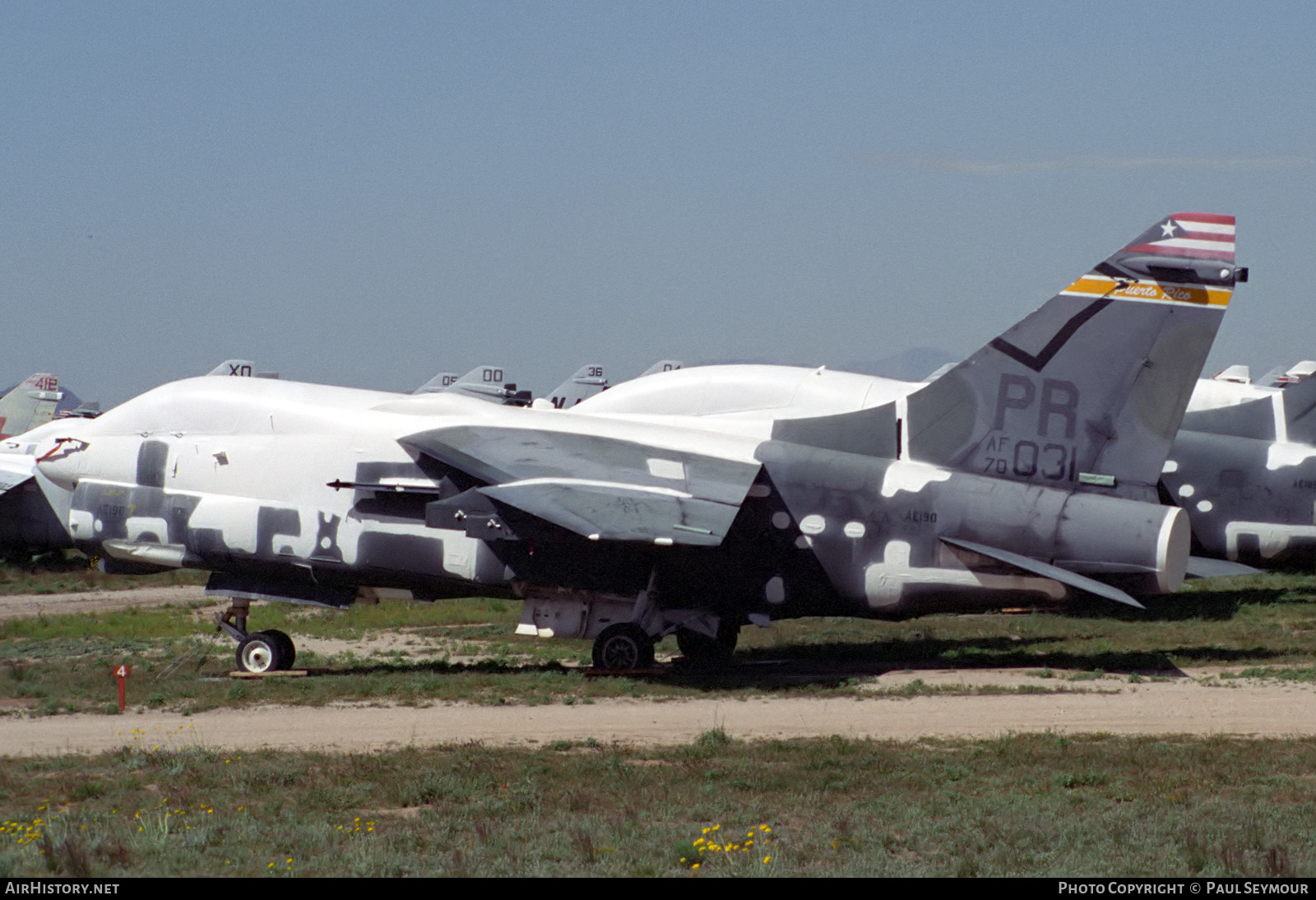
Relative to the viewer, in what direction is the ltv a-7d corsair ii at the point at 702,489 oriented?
to the viewer's left

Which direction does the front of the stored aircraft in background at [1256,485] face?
to the viewer's left
